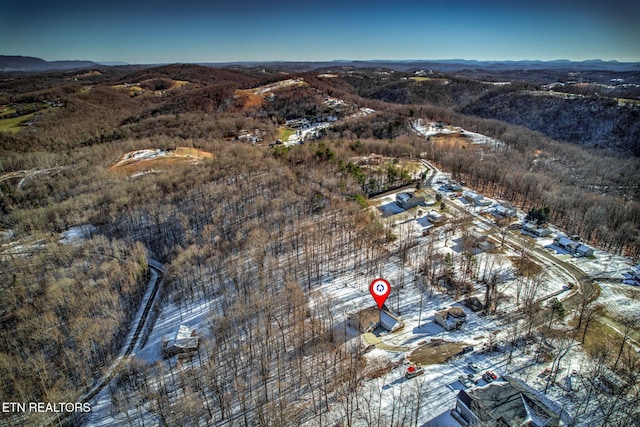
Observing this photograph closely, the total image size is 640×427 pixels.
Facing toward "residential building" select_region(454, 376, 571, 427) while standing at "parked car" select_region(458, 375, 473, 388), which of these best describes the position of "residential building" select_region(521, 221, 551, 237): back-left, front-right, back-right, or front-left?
back-left

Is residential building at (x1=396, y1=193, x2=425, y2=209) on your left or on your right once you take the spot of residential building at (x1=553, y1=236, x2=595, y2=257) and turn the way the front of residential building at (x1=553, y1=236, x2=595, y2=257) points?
on your right

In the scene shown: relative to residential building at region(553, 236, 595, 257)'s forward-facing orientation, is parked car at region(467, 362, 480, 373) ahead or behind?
ahead

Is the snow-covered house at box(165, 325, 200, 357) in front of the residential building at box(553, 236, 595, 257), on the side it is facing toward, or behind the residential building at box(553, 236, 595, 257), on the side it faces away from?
in front

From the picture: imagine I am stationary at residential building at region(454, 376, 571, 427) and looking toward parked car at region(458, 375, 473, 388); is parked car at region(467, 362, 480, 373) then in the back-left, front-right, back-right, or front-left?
front-right

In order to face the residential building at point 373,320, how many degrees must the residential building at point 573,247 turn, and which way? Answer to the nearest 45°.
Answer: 0° — it already faces it

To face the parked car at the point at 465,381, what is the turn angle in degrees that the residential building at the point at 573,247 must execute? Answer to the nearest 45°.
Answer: approximately 45° to its left

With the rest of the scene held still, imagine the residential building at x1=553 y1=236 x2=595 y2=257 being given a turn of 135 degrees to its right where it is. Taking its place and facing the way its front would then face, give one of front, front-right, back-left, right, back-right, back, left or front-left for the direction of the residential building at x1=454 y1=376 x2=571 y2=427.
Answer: back

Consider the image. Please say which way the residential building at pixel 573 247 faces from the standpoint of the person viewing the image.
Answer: facing the viewer and to the left of the viewer

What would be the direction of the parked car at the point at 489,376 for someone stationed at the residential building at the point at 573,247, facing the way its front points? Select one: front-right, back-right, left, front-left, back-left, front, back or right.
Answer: front-left
